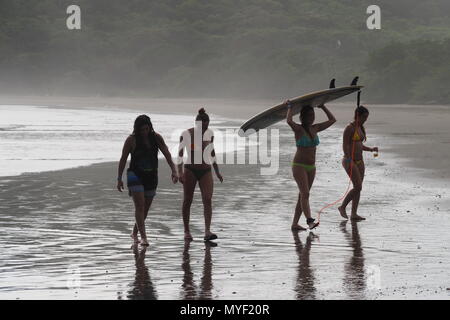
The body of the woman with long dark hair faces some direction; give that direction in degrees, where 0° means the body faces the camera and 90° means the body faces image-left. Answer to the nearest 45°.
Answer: approximately 0°

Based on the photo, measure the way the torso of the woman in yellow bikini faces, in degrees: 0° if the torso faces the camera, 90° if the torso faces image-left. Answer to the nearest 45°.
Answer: approximately 315°

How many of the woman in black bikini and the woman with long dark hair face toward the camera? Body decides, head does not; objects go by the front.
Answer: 2

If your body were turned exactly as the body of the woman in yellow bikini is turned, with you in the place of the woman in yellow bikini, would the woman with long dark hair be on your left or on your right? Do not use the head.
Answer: on your right

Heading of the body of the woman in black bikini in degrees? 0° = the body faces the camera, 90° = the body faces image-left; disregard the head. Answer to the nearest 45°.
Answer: approximately 0°

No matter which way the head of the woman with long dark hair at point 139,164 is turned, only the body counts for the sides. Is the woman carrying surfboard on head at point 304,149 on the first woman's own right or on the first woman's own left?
on the first woman's own left

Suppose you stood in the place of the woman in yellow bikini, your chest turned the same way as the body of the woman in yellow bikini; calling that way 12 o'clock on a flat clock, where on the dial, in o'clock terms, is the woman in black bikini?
The woman in black bikini is roughly at 3 o'clock from the woman in yellow bikini.

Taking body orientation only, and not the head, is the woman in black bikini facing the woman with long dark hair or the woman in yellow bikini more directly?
the woman with long dark hair
